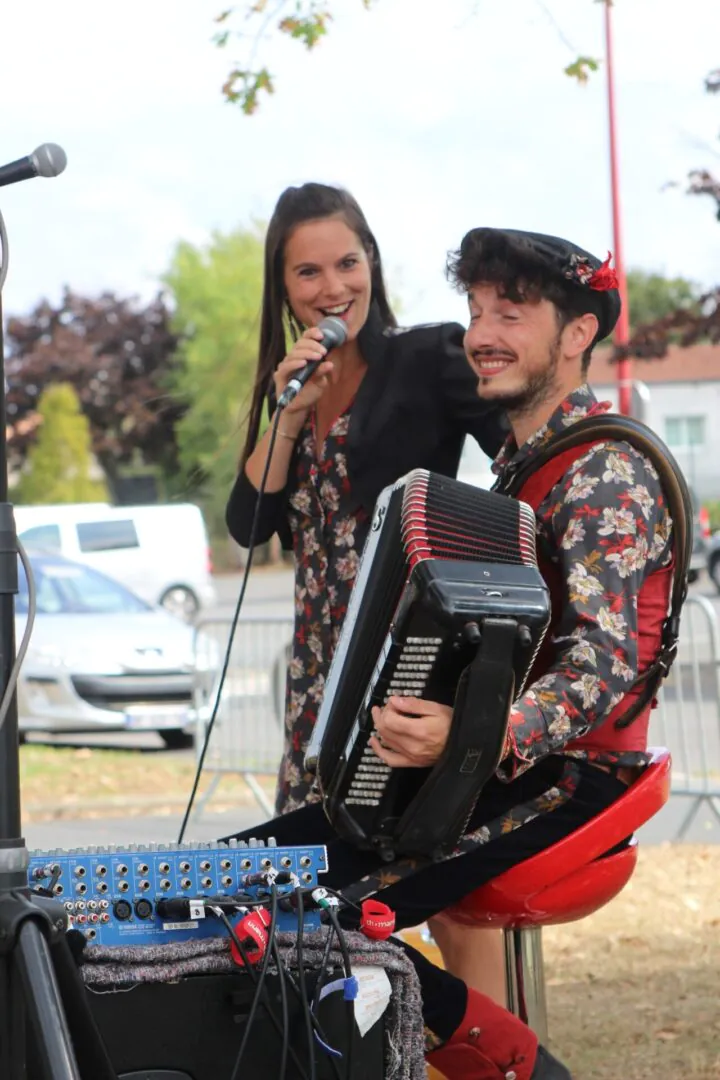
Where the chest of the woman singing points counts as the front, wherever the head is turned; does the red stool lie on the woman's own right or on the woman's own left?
on the woman's own left

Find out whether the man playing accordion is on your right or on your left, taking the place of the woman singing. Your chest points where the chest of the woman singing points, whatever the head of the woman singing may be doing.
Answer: on your left

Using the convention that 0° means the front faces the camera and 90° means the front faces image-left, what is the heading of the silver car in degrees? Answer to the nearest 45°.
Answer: approximately 315°

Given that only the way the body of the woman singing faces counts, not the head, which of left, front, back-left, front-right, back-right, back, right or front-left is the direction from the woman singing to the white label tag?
front-left

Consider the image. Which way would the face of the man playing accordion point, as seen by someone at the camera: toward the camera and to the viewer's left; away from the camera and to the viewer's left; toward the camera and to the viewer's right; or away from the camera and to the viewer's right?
toward the camera and to the viewer's left

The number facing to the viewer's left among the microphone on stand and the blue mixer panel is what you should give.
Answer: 0

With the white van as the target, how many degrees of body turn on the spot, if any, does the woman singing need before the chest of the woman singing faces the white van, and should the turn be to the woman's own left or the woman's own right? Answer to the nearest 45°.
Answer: approximately 135° to the woman's own right

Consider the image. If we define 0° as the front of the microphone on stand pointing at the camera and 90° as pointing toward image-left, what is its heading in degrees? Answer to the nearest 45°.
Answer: approximately 270°

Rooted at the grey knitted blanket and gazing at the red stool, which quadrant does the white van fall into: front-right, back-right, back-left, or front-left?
front-left
